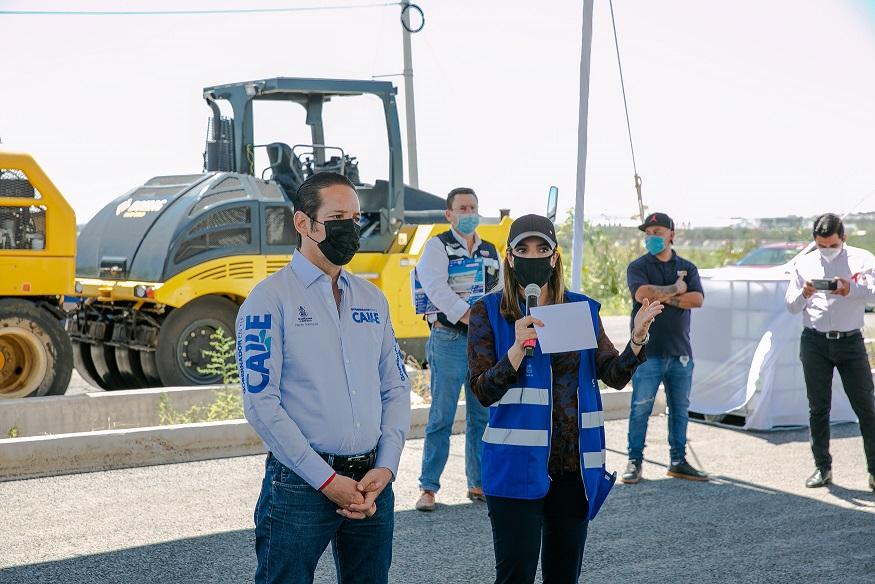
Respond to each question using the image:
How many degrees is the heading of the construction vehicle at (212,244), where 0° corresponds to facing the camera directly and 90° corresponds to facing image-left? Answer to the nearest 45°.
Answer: approximately 225°

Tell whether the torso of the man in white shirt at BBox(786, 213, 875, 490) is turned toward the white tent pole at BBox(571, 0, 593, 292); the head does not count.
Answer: no

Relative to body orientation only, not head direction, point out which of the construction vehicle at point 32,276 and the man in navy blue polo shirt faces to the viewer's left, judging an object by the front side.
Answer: the construction vehicle

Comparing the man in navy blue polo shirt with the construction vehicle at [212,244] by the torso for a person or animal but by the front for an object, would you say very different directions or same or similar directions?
very different directions

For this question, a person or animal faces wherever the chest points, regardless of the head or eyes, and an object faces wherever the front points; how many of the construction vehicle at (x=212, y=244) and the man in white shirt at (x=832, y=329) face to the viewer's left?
0

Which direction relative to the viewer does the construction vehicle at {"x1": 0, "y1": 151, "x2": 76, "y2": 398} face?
to the viewer's left

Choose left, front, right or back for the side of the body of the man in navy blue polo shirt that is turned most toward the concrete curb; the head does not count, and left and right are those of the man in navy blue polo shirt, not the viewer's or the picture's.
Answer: right

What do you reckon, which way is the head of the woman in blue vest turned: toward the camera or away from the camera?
toward the camera

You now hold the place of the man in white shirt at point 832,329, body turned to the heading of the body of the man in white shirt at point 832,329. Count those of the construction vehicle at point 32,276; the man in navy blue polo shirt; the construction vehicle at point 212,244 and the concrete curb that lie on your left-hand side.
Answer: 0

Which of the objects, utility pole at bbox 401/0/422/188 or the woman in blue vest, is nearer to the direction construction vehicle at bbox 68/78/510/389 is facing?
the utility pole

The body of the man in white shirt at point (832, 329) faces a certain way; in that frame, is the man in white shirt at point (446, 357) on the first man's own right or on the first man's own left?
on the first man's own right

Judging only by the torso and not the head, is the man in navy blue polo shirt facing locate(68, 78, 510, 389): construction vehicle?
no

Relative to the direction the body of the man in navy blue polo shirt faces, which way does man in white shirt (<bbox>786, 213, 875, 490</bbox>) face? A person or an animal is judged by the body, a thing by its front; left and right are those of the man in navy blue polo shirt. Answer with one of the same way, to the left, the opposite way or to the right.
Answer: the same way

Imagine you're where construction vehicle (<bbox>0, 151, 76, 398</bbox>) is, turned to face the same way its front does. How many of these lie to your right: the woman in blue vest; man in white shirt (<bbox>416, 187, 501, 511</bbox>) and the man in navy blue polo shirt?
0

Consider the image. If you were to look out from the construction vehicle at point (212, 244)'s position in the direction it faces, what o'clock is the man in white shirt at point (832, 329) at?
The man in white shirt is roughly at 3 o'clock from the construction vehicle.

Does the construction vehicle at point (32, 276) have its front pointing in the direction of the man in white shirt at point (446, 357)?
no

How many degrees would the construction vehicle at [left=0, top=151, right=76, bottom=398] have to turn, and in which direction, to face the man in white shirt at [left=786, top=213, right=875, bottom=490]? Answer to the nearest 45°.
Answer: approximately 135° to its left

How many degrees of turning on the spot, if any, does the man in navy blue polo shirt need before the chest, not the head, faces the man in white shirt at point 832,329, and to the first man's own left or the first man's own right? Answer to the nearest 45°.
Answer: approximately 90° to the first man's own left

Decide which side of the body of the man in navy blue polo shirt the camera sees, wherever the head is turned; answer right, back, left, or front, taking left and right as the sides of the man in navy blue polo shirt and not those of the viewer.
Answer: front
